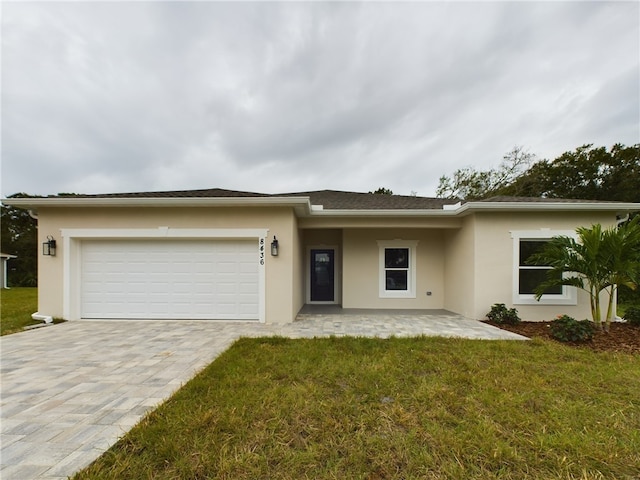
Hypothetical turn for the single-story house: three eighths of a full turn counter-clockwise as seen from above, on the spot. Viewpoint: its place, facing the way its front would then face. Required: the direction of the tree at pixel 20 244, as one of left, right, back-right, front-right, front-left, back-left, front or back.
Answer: left

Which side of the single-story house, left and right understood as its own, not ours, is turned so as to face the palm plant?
left

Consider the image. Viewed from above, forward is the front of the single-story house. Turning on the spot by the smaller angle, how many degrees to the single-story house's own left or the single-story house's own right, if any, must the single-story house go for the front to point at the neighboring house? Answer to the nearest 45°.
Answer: approximately 135° to the single-story house's own right

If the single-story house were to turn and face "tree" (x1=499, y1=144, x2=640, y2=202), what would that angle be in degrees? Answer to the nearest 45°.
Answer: approximately 135° to its left

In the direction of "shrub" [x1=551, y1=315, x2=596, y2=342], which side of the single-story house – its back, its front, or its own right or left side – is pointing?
left

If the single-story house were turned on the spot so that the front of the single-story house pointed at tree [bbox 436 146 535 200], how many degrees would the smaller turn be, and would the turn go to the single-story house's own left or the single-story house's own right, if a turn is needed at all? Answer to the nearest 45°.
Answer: approximately 135° to the single-story house's own left

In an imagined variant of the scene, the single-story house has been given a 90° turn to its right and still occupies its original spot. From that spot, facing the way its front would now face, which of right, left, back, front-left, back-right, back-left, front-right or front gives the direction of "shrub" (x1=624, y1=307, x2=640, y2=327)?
back

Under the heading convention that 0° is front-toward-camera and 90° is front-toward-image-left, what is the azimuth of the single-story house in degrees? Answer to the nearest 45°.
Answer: approximately 0°
